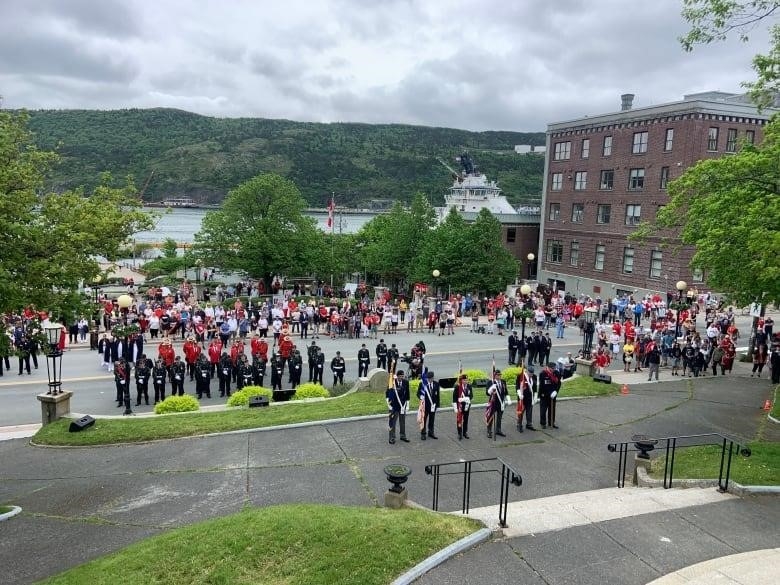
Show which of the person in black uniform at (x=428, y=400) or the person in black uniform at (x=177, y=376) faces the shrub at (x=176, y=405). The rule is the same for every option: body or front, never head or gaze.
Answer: the person in black uniform at (x=177, y=376)

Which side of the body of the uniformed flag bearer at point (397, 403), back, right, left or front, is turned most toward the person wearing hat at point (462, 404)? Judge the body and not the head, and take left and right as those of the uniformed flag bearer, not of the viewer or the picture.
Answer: left

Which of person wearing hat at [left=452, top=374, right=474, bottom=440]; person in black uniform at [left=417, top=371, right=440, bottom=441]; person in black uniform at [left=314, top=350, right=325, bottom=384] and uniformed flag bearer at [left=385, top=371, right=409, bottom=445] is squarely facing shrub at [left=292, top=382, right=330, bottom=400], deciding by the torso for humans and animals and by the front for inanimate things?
person in black uniform at [left=314, top=350, right=325, bottom=384]

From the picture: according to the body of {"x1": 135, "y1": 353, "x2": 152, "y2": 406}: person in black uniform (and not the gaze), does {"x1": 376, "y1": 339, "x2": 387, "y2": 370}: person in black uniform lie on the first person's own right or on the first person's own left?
on the first person's own left

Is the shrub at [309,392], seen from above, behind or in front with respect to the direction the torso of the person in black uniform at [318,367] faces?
in front

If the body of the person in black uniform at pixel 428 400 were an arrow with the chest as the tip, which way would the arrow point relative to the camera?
toward the camera

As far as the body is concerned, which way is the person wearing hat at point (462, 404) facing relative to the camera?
toward the camera

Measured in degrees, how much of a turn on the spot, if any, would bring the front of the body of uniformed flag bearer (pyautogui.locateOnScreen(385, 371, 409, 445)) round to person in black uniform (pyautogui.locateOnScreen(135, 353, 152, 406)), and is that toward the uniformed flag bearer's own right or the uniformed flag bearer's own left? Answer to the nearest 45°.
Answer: approximately 135° to the uniformed flag bearer's own right

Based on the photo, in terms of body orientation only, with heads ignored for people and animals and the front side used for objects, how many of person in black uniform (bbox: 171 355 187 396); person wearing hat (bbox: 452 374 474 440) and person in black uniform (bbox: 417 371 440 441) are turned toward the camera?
3

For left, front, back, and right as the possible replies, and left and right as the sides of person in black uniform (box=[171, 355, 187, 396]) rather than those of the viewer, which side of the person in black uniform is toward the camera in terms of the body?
front

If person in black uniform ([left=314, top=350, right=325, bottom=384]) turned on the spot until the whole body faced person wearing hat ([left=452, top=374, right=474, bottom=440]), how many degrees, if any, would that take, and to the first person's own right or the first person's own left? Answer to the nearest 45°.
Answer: approximately 45° to the first person's own left

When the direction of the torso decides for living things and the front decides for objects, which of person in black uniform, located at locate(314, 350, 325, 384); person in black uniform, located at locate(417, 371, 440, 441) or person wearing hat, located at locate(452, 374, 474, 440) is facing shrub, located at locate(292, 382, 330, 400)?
person in black uniform, located at locate(314, 350, 325, 384)
